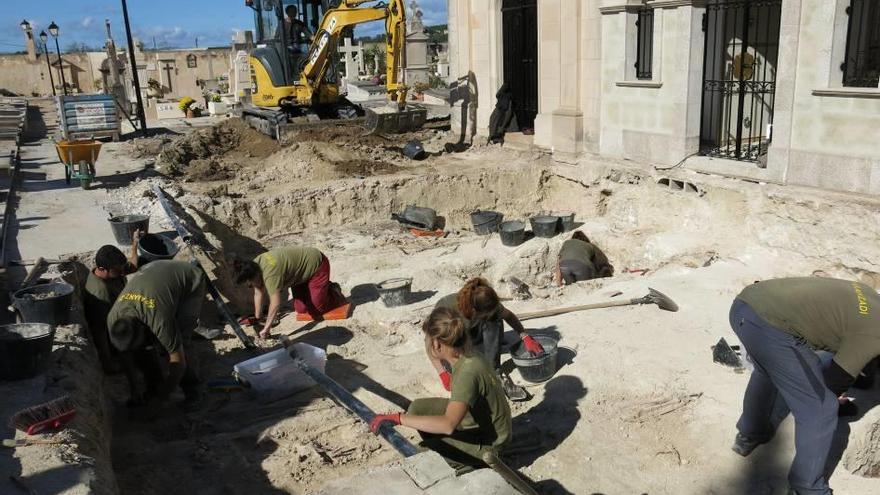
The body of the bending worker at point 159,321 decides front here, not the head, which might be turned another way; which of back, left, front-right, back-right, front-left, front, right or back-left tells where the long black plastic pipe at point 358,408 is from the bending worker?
left

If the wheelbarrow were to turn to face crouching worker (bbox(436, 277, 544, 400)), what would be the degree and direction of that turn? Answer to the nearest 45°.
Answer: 0° — it already faces them

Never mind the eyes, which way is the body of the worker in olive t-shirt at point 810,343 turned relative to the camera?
to the viewer's right

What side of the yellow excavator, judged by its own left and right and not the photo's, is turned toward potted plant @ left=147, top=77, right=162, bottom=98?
back

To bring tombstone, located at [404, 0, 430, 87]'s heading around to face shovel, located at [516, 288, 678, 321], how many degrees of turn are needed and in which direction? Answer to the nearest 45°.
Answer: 0° — it already faces it

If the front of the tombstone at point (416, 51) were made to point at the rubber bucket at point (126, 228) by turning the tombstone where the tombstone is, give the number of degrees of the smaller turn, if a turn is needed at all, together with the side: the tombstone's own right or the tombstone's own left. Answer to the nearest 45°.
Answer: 0° — it already faces it

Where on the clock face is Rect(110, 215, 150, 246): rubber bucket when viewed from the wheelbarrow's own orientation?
The rubber bucket is roughly at 12 o'clock from the wheelbarrow.

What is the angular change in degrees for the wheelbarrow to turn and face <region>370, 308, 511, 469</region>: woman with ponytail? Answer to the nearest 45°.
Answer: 0° — it already faces them

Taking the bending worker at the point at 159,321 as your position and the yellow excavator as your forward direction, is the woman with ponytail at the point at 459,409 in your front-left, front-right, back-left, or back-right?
back-right

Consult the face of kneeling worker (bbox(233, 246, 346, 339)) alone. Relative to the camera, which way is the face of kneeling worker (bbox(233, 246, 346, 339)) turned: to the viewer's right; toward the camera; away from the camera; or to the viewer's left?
to the viewer's left

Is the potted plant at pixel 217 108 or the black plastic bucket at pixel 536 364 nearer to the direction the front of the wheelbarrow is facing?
the black plastic bucket

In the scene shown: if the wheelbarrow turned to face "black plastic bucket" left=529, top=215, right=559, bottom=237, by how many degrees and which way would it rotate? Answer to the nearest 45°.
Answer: approximately 45° to its left
